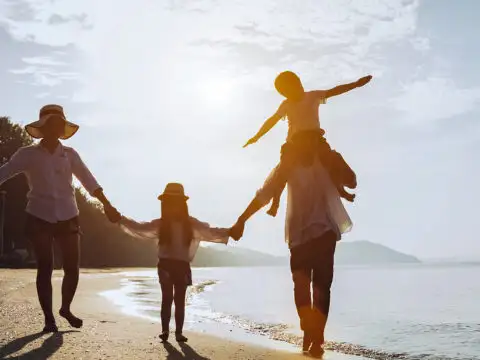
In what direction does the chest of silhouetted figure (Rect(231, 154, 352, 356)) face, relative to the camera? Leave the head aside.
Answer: away from the camera

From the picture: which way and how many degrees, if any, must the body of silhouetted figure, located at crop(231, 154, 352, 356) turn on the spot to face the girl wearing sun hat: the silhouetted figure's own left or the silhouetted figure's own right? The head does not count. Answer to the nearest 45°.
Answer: approximately 45° to the silhouetted figure's own left
